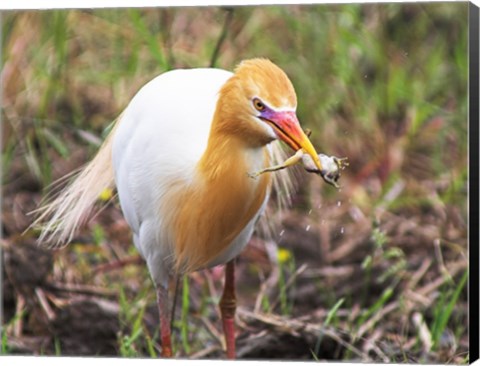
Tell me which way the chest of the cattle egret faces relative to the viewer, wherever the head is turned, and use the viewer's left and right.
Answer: facing the viewer and to the right of the viewer

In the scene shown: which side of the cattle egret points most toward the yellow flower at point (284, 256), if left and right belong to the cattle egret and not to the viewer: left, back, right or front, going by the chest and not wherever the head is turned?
left
